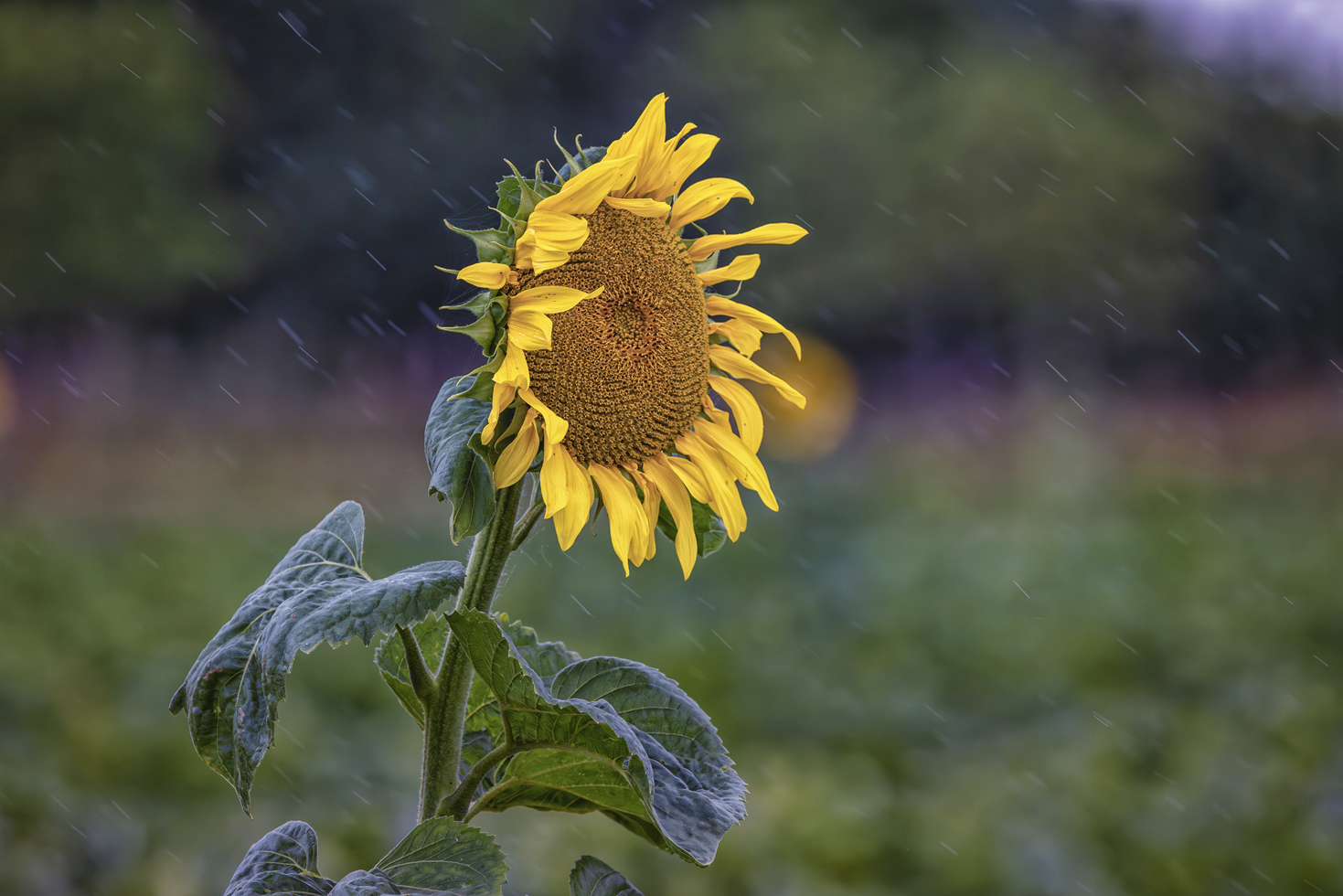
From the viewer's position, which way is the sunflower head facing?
facing the viewer and to the right of the viewer
